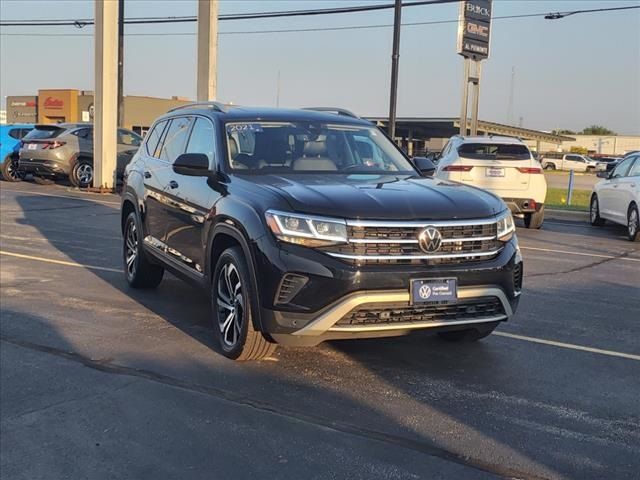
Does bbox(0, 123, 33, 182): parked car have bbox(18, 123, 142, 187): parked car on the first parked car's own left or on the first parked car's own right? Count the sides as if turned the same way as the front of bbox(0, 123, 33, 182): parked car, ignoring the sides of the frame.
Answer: on the first parked car's own right

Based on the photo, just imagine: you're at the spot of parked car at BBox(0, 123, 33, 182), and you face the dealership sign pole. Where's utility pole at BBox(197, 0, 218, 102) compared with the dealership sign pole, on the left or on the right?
right

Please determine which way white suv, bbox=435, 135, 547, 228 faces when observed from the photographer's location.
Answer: facing away from the viewer

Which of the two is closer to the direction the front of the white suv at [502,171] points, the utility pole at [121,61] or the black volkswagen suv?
the utility pole

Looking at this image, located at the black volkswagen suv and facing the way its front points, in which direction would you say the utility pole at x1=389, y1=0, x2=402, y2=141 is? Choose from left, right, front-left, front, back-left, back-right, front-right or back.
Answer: back-left

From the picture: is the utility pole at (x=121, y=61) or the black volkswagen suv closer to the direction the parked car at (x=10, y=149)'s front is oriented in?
the utility pole

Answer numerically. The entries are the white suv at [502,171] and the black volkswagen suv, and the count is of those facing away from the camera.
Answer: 1

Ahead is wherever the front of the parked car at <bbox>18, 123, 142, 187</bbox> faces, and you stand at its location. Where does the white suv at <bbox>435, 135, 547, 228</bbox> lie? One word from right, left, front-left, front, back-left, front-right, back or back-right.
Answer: right

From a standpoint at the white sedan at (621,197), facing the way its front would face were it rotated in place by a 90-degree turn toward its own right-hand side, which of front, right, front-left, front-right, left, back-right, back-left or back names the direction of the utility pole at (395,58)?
left

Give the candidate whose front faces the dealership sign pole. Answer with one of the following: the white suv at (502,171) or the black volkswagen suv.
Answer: the white suv

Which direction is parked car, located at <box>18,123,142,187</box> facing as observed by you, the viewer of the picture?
facing away from the viewer and to the right of the viewer

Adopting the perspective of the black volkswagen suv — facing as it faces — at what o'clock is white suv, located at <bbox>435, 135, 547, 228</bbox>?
The white suv is roughly at 8 o'clock from the black volkswagen suv.

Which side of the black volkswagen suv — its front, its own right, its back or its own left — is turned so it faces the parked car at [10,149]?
back

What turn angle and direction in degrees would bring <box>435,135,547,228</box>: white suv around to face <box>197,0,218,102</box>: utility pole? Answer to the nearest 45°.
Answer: approximately 45° to its left

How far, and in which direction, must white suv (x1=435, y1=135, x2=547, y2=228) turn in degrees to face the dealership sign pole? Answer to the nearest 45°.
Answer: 0° — it already faces it
